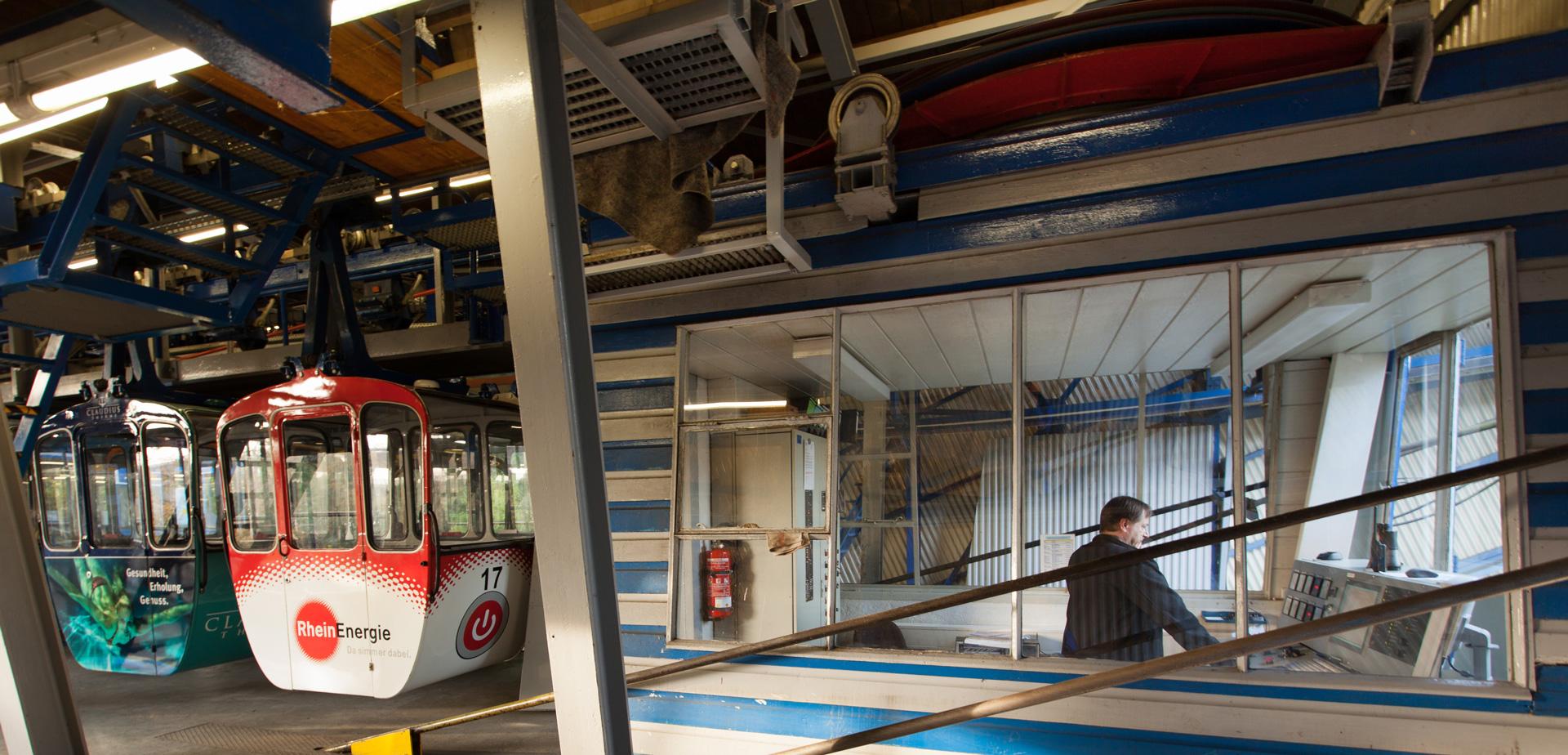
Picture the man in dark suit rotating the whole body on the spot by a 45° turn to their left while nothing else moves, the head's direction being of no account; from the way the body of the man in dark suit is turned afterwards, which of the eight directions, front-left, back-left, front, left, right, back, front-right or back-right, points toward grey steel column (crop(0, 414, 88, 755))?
back-left

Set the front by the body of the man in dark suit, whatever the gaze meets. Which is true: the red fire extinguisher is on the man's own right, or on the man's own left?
on the man's own left

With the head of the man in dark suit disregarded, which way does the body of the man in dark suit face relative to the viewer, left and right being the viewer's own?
facing away from the viewer and to the right of the viewer

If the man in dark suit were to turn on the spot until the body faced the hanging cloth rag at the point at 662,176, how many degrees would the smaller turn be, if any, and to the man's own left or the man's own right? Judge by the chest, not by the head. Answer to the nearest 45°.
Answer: approximately 180°

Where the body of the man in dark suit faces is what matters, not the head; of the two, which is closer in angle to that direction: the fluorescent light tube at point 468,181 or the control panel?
the control panel

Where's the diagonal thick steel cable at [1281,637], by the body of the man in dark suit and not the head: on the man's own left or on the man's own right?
on the man's own right

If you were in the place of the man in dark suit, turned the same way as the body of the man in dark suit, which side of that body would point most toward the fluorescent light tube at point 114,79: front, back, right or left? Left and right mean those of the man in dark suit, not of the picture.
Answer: back

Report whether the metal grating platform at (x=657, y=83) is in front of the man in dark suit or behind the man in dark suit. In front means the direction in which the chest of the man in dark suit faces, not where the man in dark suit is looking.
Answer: behind

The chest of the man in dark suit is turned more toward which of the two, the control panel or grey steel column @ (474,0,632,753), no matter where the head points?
the control panel

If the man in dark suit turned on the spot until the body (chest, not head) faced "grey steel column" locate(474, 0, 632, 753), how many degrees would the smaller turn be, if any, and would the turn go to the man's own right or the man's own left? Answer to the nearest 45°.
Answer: approximately 135° to the man's own right
